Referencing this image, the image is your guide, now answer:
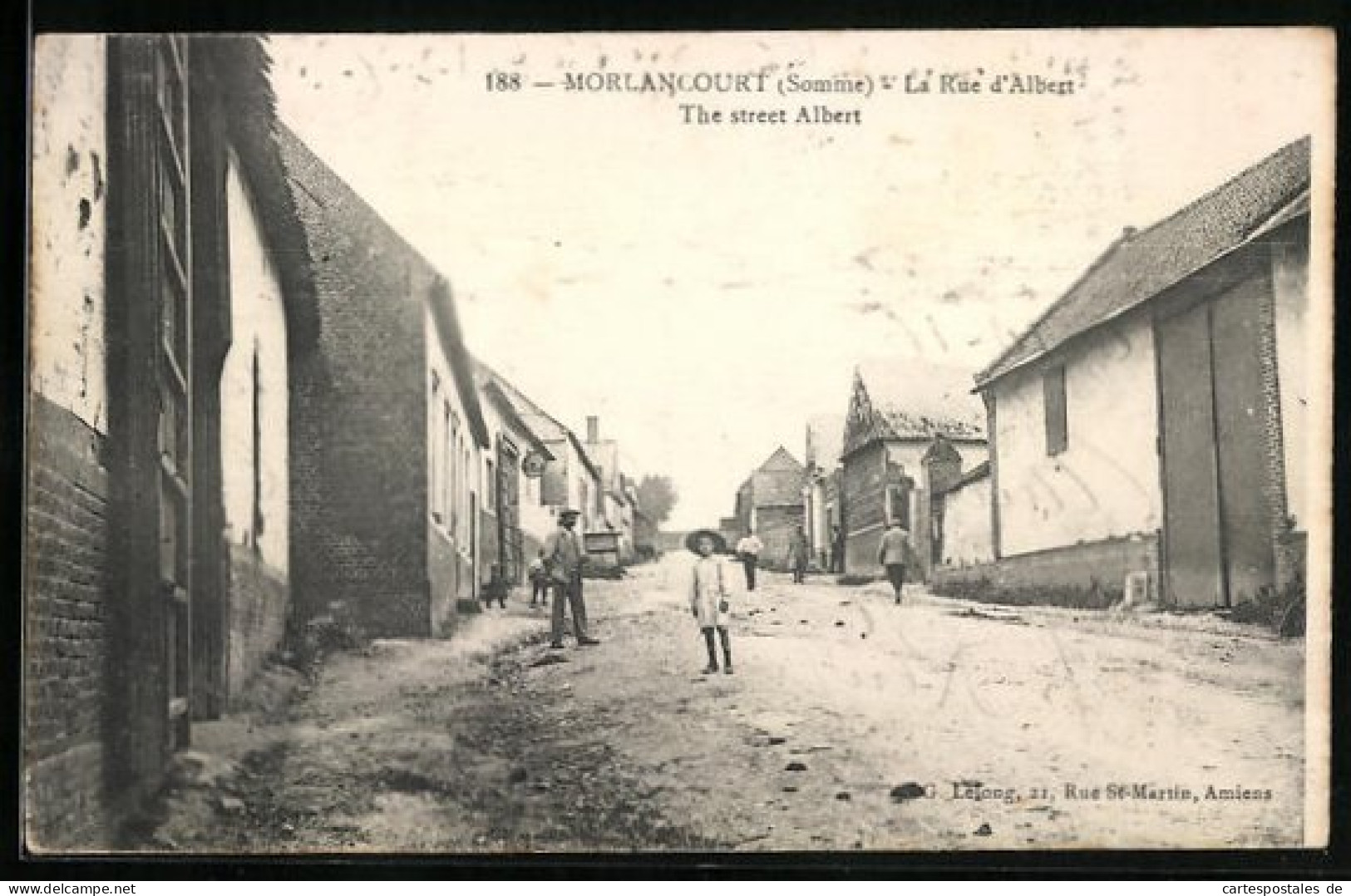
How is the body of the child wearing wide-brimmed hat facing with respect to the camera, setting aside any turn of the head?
toward the camera

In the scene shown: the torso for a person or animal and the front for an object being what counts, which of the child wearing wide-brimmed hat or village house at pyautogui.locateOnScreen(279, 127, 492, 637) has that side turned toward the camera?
the child wearing wide-brimmed hat

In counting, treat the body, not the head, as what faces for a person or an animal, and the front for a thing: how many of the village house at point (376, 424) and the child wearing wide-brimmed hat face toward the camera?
1

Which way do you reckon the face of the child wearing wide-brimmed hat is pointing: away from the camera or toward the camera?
toward the camera

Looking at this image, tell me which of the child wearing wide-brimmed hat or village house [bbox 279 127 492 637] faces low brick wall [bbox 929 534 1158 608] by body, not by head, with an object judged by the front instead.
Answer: the village house

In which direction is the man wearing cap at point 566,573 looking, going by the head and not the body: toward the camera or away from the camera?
toward the camera

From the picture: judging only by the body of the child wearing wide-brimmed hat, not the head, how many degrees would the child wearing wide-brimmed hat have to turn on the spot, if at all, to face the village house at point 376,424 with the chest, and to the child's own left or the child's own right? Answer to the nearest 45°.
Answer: approximately 90° to the child's own right

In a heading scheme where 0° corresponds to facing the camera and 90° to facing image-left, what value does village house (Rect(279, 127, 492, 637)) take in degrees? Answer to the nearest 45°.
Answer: approximately 270°
